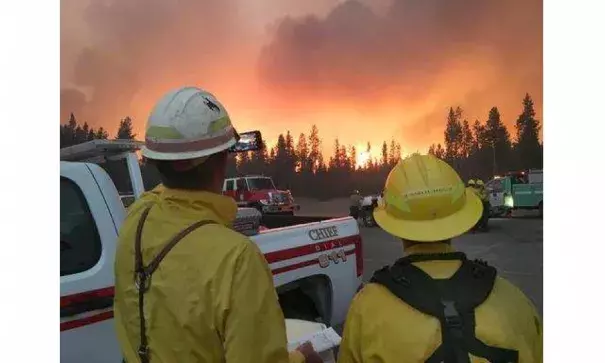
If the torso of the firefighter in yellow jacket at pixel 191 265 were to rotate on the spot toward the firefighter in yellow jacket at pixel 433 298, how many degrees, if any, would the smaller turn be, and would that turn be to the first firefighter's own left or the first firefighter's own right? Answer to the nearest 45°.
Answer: approximately 45° to the first firefighter's own right

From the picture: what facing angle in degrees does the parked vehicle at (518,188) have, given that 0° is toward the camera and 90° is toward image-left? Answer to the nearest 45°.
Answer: approximately 45°

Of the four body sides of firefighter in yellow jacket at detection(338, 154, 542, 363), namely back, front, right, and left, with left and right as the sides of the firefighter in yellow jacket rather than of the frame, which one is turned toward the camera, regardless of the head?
back

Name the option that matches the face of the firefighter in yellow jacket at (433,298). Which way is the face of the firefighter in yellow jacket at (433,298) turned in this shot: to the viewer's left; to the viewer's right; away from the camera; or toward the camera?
away from the camera

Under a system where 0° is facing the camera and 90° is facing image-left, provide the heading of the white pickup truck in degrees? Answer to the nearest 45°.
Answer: approximately 45°

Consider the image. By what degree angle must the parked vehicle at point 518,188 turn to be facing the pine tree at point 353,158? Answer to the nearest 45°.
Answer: approximately 45° to its right

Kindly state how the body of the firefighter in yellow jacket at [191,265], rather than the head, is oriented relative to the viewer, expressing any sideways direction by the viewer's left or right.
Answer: facing away from the viewer and to the right of the viewer

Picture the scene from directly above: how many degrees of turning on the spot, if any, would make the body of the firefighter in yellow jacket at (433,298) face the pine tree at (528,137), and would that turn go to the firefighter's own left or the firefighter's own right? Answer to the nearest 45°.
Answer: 0° — they already face it

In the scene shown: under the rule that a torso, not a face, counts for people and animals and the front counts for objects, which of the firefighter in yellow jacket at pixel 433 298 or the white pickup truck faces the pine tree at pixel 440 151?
the firefighter in yellow jacket
